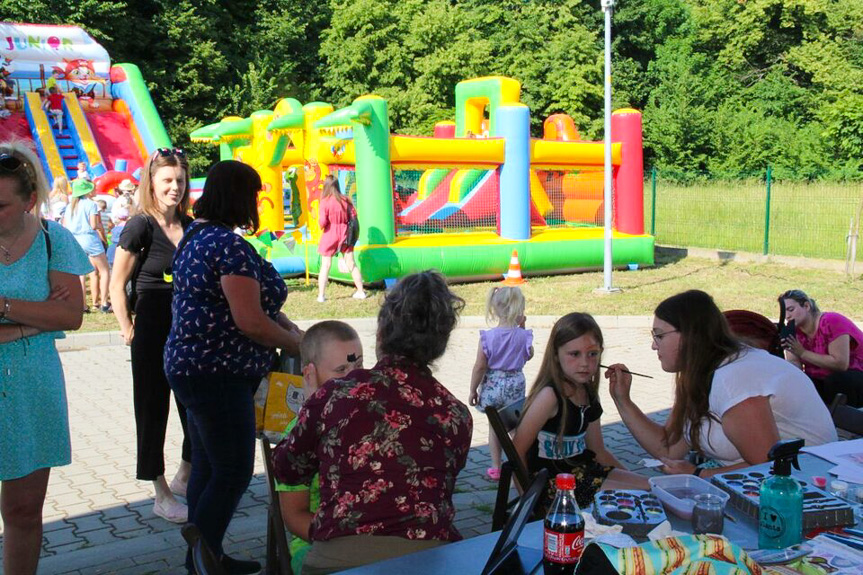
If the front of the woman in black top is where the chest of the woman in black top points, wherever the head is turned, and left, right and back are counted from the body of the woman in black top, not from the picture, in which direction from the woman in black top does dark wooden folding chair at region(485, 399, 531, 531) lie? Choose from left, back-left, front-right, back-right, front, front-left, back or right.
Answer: front

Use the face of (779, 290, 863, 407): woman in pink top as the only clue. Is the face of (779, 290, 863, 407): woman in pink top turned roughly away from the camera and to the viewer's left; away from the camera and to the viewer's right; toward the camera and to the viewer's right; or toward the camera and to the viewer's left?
toward the camera and to the viewer's left

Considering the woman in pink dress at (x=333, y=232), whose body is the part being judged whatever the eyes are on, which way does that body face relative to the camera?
away from the camera

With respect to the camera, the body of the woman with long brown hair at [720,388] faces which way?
to the viewer's left

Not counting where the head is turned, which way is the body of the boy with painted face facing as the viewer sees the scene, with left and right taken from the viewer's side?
facing the viewer and to the right of the viewer

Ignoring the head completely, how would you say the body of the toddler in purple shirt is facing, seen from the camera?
away from the camera

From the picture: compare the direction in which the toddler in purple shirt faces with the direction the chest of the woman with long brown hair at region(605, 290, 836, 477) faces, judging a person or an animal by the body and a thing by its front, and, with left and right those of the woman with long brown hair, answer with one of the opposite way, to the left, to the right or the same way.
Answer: to the right

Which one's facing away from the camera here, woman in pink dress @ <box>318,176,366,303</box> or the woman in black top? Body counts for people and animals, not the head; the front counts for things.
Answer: the woman in pink dress

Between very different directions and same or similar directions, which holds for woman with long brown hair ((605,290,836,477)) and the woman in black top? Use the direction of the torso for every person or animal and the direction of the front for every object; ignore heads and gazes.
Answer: very different directions

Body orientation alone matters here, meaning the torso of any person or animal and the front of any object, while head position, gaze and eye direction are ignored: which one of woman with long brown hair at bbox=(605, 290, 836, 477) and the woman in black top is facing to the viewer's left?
the woman with long brown hair

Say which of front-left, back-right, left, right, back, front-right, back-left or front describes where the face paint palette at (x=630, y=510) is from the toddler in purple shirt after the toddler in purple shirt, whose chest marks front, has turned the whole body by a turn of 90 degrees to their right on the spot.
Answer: right

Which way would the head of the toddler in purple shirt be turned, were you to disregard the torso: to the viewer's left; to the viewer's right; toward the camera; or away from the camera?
away from the camera

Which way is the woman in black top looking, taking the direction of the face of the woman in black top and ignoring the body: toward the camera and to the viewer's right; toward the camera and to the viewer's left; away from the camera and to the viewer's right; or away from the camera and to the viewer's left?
toward the camera and to the viewer's right

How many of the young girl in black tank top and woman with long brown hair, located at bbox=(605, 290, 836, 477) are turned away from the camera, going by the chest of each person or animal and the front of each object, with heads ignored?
0

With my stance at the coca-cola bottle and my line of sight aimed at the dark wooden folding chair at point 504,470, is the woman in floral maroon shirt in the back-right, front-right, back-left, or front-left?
front-left

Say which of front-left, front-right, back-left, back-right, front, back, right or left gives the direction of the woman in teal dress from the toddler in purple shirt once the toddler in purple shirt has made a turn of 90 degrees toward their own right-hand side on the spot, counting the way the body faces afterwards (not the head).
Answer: back-right

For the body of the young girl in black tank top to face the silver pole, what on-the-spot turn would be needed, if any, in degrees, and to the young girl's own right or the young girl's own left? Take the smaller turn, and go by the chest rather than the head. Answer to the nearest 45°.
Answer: approximately 135° to the young girl's own left

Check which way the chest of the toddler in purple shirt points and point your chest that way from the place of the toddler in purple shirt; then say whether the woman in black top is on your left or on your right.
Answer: on your left
